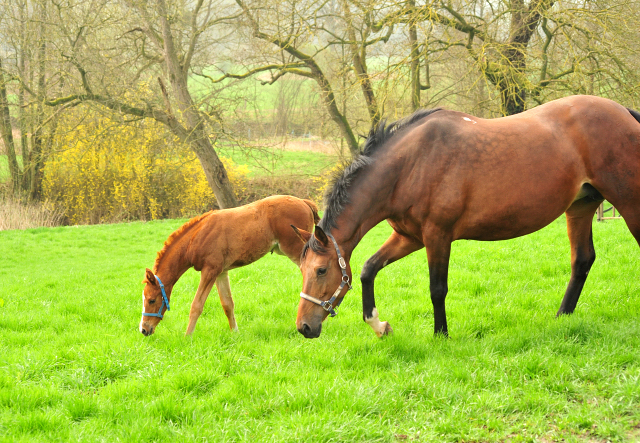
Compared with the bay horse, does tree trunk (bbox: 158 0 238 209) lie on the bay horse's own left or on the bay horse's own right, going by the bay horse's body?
on the bay horse's own right

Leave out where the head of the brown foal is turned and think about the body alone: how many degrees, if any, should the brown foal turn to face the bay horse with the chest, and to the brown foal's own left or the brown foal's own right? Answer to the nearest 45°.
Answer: approximately 135° to the brown foal's own left

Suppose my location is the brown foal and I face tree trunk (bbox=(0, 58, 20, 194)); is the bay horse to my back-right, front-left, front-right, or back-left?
back-right

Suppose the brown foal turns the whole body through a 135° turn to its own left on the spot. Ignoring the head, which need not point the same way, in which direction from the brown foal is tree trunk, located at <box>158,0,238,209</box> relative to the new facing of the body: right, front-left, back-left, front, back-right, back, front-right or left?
back-left

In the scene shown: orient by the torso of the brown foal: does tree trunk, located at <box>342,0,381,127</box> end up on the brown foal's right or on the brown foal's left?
on the brown foal's right

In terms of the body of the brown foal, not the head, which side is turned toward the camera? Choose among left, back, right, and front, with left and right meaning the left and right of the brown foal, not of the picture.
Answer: left

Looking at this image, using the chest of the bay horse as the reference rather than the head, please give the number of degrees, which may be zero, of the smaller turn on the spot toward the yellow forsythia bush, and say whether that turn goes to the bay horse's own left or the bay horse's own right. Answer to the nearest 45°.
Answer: approximately 45° to the bay horse's own right

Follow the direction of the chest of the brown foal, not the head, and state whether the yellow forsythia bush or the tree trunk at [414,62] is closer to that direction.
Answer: the yellow forsythia bush

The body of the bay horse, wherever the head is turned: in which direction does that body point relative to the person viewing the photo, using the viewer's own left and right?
facing to the left of the viewer

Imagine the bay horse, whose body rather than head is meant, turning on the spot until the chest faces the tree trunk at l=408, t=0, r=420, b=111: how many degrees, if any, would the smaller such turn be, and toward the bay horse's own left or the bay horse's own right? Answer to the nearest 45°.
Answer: approximately 90° to the bay horse's own right

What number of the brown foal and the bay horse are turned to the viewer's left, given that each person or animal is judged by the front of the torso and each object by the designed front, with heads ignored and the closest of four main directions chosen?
2

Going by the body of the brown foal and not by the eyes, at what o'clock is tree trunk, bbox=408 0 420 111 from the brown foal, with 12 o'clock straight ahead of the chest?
The tree trunk is roughly at 4 o'clock from the brown foal.
